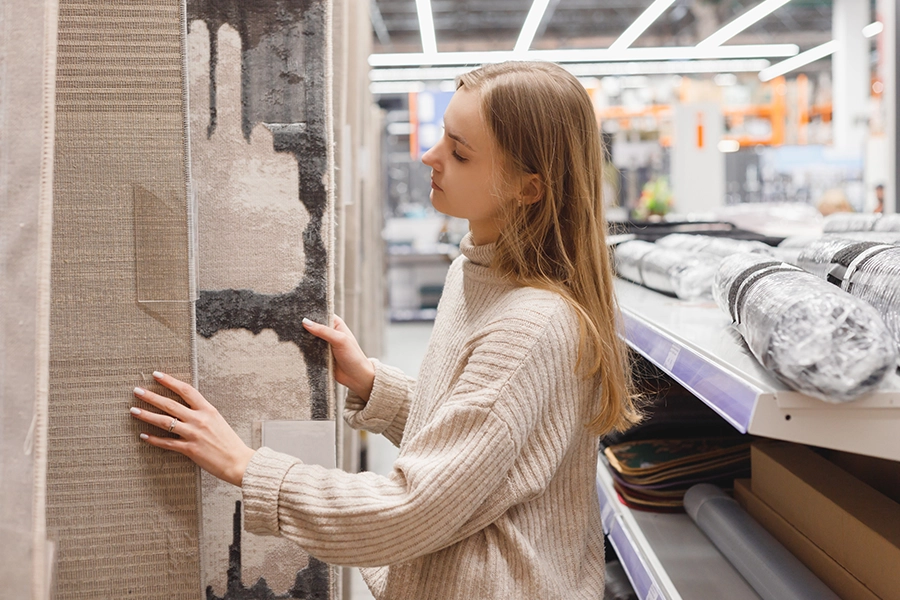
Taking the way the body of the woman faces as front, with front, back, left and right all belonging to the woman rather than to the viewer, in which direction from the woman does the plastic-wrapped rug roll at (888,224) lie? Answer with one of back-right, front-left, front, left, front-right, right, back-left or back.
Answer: back-right

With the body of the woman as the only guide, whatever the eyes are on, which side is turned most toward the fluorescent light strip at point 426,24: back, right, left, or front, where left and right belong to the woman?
right

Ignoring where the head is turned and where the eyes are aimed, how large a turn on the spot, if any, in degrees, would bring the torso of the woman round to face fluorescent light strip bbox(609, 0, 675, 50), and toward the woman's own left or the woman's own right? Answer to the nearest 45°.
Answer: approximately 90° to the woman's own right

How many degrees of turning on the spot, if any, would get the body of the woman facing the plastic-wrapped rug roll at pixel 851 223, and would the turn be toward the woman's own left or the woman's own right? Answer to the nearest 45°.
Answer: approximately 135° to the woman's own right

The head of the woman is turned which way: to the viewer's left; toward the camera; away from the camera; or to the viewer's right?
to the viewer's left

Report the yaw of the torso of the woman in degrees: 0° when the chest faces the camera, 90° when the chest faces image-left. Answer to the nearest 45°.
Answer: approximately 90°

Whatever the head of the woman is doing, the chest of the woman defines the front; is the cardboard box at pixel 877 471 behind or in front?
behind
